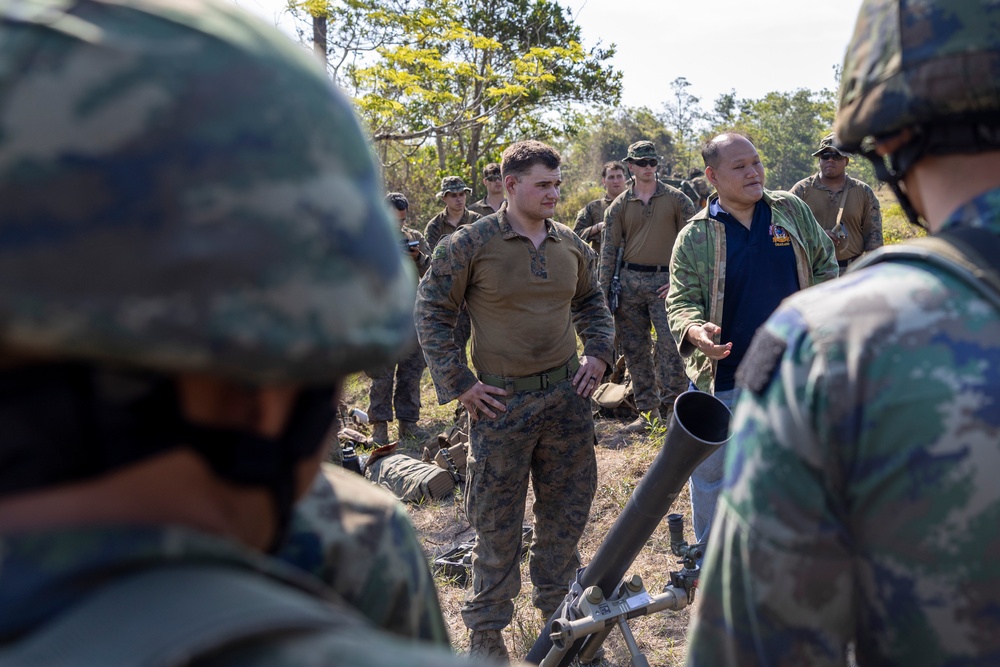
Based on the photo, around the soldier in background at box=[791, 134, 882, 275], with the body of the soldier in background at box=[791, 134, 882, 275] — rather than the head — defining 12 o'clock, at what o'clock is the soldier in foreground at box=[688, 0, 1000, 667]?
the soldier in foreground at box=[688, 0, 1000, 667] is roughly at 12 o'clock from the soldier in background at box=[791, 134, 882, 275].

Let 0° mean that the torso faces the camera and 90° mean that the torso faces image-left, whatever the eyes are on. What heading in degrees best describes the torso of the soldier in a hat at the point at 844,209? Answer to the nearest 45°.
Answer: approximately 0°

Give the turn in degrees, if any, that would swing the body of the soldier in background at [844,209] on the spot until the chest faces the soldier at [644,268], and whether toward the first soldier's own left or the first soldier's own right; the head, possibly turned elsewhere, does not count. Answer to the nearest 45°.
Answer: approximately 45° to the first soldier's own right

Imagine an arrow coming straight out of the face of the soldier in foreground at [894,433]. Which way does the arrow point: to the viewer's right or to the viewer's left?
to the viewer's left

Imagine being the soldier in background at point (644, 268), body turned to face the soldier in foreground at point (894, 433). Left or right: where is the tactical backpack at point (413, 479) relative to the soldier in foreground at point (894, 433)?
right

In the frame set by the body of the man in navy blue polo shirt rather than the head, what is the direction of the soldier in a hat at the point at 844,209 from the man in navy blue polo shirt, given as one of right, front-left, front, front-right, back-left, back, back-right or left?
back

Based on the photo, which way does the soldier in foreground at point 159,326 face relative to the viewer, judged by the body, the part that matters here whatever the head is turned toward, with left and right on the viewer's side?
facing away from the viewer and to the right of the viewer

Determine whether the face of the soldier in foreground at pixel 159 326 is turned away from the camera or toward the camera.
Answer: away from the camera

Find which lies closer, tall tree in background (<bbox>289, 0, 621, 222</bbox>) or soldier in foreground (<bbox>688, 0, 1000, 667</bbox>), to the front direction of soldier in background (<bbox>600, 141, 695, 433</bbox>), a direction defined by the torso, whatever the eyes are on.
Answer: the soldier in foreground
